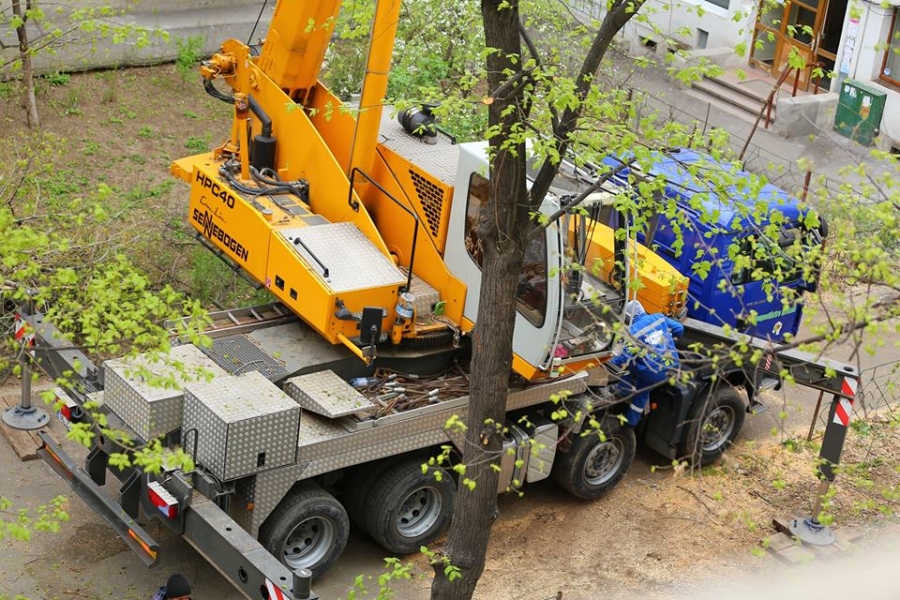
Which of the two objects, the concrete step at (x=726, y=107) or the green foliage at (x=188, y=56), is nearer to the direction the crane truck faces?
the concrete step

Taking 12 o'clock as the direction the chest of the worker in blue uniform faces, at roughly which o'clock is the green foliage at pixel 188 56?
The green foliage is roughly at 12 o'clock from the worker in blue uniform.

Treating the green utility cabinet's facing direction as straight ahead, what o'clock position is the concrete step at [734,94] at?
The concrete step is roughly at 2 o'clock from the green utility cabinet.

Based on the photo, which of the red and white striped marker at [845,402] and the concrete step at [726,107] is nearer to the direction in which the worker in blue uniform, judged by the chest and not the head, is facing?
the concrete step

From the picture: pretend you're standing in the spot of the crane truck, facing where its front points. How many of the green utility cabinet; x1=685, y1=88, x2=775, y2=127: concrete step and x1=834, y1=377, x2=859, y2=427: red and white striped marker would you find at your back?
0

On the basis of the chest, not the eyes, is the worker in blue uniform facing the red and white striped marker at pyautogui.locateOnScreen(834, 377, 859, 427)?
no

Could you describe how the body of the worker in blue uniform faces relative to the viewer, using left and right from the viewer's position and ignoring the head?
facing away from the viewer and to the left of the viewer

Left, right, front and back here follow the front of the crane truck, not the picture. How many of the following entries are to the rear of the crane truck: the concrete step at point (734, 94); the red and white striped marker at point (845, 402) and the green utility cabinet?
0

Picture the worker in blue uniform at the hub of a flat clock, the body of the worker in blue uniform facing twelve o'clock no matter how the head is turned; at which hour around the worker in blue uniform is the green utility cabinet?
The green utility cabinet is roughly at 2 o'clock from the worker in blue uniform.

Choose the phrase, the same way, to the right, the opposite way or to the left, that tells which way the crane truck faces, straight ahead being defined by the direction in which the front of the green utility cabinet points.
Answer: the opposite way

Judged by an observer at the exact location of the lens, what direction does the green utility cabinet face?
facing the viewer and to the left of the viewer

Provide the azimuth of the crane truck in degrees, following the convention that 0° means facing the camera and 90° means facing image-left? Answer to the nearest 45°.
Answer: approximately 225°
